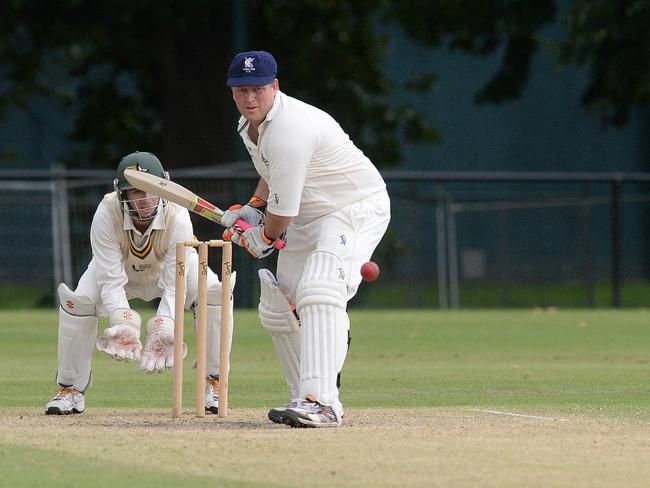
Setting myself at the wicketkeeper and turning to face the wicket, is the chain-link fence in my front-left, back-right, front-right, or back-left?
back-left

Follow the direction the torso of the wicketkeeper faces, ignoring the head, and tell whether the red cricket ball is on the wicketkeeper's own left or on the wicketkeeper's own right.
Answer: on the wicketkeeper's own left

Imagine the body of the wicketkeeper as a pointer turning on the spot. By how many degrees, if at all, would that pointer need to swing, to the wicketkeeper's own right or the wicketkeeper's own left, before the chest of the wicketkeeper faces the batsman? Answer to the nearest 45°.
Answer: approximately 45° to the wicketkeeper's own left

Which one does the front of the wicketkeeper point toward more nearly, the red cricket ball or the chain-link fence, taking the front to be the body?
the red cricket ball

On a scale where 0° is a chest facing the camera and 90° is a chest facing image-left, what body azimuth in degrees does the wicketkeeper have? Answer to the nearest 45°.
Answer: approximately 0°
